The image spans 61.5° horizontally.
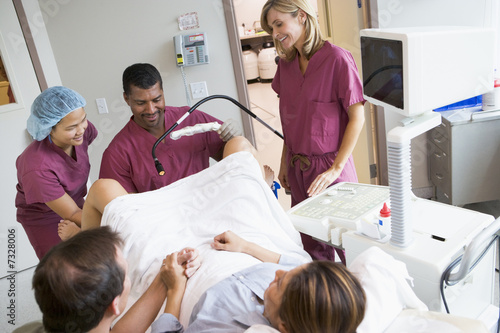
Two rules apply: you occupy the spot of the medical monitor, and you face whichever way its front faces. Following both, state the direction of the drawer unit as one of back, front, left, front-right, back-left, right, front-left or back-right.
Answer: back-right

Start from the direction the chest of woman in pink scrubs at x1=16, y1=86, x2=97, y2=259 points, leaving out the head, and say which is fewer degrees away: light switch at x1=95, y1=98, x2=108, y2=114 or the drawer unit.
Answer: the drawer unit

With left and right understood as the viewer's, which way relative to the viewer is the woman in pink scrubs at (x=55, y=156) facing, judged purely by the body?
facing the viewer and to the right of the viewer

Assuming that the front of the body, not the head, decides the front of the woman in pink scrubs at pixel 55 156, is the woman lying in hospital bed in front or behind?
in front

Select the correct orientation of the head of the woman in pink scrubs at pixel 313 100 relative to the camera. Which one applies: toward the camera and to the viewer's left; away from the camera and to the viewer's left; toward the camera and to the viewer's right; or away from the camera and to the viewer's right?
toward the camera and to the viewer's left

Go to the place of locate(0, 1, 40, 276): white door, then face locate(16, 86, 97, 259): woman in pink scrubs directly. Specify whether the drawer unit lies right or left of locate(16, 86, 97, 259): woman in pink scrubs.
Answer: left

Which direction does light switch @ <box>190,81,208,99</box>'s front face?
toward the camera

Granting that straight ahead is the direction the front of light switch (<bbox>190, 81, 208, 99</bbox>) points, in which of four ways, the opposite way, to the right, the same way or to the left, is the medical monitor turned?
to the right

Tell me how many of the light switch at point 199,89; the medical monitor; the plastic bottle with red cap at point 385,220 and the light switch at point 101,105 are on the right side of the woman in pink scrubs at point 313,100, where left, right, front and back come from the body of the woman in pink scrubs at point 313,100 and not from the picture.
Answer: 2

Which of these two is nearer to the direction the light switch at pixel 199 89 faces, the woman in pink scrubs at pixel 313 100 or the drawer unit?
the woman in pink scrubs

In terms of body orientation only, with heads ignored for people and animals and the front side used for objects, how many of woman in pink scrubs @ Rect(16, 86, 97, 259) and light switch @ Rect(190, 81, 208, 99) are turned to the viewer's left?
0

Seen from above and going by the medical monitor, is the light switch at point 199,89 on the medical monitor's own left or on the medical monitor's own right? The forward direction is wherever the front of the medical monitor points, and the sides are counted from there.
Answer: on the medical monitor's own right

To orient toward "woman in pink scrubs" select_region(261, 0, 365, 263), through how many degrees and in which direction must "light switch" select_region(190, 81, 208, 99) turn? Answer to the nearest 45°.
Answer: approximately 45° to its left

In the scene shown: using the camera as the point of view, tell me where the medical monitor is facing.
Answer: facing the viewer and to the left of the viewer

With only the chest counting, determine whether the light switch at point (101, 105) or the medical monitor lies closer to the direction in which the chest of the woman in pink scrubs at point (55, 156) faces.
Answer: the medical monitor
